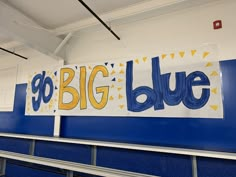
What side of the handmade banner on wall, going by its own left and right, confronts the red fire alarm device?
left

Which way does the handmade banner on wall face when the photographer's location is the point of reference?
facing the viewer and to the left of the viewer
